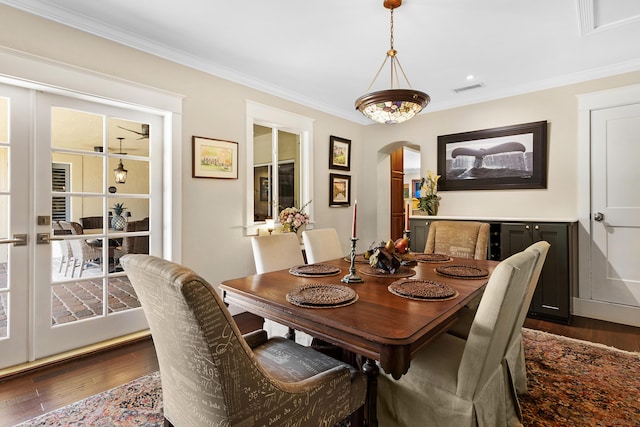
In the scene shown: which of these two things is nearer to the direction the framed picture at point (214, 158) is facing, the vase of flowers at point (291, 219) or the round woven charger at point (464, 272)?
the round woven charger

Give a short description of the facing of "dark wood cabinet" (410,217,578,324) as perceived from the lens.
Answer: facing the viewer

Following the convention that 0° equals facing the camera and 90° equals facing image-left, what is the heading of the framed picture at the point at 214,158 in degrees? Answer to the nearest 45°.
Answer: approximately 315°

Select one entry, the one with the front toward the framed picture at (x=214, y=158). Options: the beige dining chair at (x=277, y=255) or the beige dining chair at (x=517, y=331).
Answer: the beige dining chair at (x=517, y=331)

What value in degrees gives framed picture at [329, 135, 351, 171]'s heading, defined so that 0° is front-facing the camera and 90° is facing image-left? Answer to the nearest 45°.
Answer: approximately 315°

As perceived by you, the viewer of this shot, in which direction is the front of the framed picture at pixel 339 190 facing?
facing the viewer and to the right of the viewer

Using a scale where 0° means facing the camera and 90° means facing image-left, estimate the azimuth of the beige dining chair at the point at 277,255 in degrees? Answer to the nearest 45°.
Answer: approximately 315°

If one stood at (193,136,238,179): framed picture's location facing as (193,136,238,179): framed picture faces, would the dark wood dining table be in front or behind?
in front

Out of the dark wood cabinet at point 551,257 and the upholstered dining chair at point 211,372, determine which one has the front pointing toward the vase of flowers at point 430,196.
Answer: the upholstered dining chair

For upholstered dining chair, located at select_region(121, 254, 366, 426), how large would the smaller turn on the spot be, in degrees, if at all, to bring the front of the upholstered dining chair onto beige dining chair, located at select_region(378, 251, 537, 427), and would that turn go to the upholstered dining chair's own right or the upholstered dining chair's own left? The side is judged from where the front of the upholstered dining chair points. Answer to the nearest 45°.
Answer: approximately 45° to the upholstered dining chair's own right

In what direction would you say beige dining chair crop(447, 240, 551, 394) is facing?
to the viewer's left

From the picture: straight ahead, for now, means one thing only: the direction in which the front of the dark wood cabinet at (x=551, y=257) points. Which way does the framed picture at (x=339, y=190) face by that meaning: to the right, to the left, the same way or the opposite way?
to the left

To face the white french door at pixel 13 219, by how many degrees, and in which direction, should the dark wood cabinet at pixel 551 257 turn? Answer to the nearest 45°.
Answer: approximately 45° to its right

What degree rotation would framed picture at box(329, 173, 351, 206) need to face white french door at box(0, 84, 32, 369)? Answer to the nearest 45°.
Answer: approximately 90° to its right

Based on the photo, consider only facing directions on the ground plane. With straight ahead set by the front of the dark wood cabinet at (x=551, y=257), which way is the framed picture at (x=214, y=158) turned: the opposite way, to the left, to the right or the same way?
to the left

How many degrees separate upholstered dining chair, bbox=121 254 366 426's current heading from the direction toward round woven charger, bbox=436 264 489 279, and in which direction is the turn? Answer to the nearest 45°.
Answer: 0° — it already faces it

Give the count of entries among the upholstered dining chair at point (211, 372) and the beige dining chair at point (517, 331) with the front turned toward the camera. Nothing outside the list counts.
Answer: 0

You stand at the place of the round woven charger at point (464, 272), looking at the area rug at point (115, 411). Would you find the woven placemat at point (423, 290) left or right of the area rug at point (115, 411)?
left

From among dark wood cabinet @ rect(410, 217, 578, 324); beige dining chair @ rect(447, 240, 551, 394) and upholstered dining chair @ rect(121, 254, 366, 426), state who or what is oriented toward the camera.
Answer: the dark wood cabinet

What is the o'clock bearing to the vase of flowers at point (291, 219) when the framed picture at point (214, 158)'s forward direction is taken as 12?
The vase of flowers is roughly at 10 o'clock from the framed picture.

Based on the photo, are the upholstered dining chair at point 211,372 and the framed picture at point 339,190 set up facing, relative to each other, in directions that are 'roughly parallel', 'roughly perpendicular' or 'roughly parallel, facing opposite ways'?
roughly perpendicular
